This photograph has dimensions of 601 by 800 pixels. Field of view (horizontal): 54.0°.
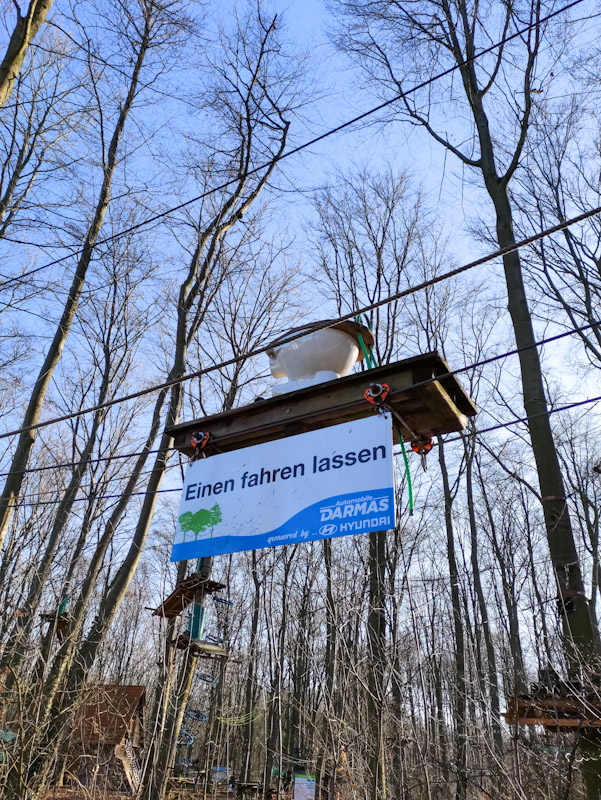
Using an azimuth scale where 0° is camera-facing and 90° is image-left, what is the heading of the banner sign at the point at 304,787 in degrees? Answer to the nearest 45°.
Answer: approximately 0°

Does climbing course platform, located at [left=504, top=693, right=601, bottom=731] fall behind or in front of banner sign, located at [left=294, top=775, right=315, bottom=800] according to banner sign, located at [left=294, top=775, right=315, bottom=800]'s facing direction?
in front

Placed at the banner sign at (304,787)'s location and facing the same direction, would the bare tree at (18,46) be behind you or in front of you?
in front

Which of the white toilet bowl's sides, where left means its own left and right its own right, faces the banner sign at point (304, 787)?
left

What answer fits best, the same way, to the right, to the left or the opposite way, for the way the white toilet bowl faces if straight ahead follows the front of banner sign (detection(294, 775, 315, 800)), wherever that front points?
to the left

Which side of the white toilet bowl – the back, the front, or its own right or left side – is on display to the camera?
right

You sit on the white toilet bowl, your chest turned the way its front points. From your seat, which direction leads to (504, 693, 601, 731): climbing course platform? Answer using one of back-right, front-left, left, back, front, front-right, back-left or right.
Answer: front-left

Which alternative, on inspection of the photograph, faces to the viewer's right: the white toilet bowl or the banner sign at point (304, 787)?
the white toilet bowl

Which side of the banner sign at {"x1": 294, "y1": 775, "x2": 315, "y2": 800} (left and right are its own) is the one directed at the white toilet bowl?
front

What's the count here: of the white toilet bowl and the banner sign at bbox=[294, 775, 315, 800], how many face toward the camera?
1

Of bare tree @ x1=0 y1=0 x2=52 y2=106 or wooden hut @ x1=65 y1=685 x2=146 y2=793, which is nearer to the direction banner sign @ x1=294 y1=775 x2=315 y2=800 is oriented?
the bare tree
